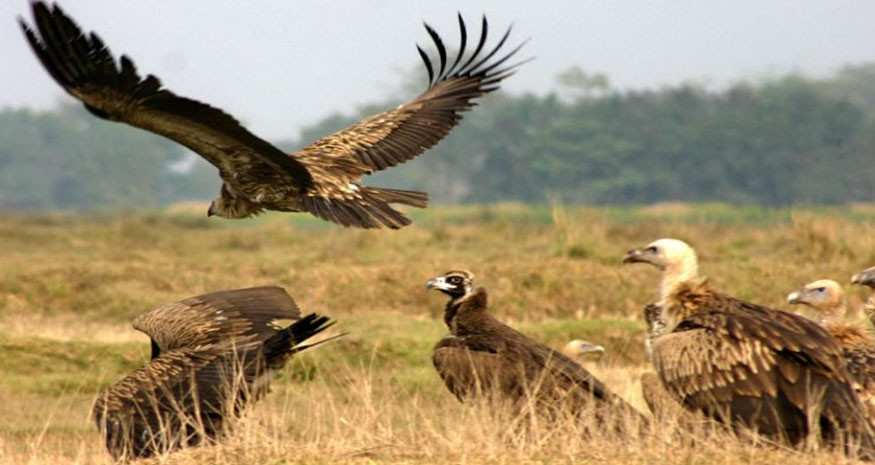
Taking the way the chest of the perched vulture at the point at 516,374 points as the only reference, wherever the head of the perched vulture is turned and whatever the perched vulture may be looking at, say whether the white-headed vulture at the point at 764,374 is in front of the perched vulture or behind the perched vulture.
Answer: behind

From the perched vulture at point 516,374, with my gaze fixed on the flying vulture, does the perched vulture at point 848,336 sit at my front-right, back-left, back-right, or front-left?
back-right

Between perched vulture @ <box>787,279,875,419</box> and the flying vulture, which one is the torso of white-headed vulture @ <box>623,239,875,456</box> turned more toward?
the flying vulture

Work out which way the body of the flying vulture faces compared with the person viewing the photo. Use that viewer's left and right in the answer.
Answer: facing away from the viewer and to the left of the viewer

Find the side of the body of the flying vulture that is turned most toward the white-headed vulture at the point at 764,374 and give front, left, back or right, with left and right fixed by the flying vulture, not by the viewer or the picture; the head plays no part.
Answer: back

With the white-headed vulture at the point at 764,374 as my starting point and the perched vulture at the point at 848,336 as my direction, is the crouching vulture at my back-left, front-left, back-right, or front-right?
back-left

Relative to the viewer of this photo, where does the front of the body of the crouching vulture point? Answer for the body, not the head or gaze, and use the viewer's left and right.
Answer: facing to the left of the viewer

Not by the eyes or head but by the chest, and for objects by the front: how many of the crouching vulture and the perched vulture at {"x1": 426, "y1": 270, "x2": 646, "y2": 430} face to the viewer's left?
2

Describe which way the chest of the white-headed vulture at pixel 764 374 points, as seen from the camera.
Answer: to the viewer's left

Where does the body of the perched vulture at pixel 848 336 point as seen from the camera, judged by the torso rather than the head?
to the viewer's left

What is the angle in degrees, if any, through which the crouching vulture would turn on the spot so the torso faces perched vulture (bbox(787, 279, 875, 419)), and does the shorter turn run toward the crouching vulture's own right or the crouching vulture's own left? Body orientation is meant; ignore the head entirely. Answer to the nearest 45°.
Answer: approximately 180°

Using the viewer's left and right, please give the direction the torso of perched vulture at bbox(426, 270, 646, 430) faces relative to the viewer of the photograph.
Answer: facing to the left of the viewer

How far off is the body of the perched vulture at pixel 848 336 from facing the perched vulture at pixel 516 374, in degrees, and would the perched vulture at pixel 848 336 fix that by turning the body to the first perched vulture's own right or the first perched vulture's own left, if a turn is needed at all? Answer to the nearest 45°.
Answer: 0° — it already faces it
